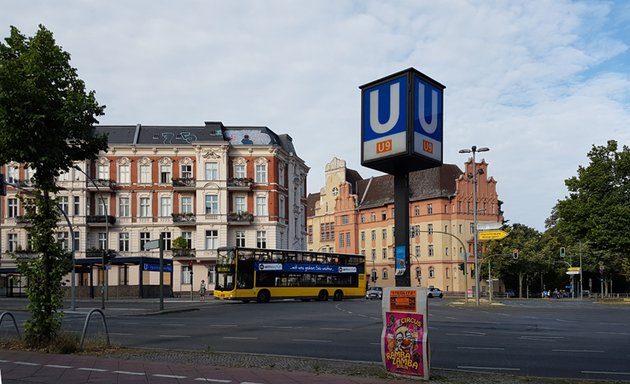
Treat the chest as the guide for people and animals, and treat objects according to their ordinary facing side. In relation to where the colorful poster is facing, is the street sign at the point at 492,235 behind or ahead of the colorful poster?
behind

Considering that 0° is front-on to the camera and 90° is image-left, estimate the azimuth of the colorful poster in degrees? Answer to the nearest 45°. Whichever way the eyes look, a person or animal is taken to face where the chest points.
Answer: approximately 0°

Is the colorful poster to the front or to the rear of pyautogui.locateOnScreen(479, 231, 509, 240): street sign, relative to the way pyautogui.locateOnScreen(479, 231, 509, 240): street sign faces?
to the front

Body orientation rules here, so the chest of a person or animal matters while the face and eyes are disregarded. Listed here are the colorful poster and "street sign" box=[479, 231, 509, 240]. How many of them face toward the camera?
2
